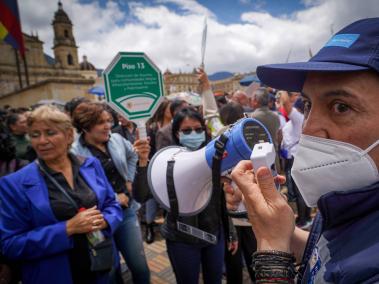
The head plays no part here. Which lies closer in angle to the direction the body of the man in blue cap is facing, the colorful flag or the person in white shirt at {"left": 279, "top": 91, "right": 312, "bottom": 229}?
the colorful flag

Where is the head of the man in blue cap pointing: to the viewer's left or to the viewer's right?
to the viewer's left

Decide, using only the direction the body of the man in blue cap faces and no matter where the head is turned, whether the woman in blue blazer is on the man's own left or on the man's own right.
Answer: on the man's own right

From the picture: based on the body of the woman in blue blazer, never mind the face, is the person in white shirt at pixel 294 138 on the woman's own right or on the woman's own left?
on the woman's own left

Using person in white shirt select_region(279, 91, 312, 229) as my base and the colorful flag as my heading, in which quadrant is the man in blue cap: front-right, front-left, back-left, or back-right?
back-left
